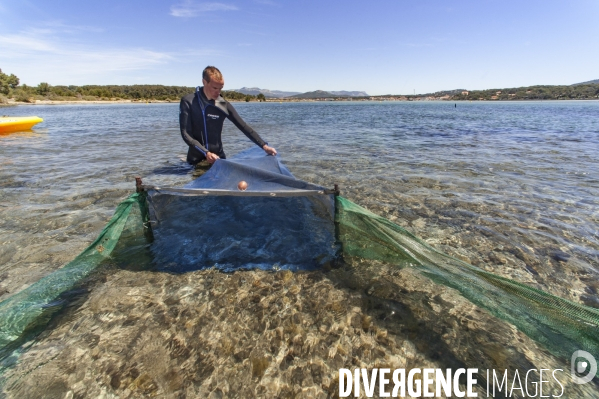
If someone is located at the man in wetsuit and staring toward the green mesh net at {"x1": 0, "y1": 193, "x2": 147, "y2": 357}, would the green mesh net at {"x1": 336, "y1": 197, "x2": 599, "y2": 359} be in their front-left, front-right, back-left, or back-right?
front-left

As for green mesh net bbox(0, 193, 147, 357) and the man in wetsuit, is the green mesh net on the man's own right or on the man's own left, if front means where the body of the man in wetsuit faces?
on the man's own right

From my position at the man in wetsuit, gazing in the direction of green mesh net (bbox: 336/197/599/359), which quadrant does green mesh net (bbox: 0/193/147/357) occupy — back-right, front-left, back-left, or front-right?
front-right

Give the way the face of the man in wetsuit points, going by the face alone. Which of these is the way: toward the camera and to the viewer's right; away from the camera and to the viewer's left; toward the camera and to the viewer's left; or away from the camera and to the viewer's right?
toward the camera and to the viewer's right

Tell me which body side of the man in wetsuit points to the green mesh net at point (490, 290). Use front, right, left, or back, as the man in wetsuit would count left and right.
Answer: front

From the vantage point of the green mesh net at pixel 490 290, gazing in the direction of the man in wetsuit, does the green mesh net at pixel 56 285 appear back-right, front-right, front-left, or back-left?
front-left

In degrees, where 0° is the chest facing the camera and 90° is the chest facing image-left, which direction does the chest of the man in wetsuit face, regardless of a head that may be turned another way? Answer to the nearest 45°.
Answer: approximately 315°
